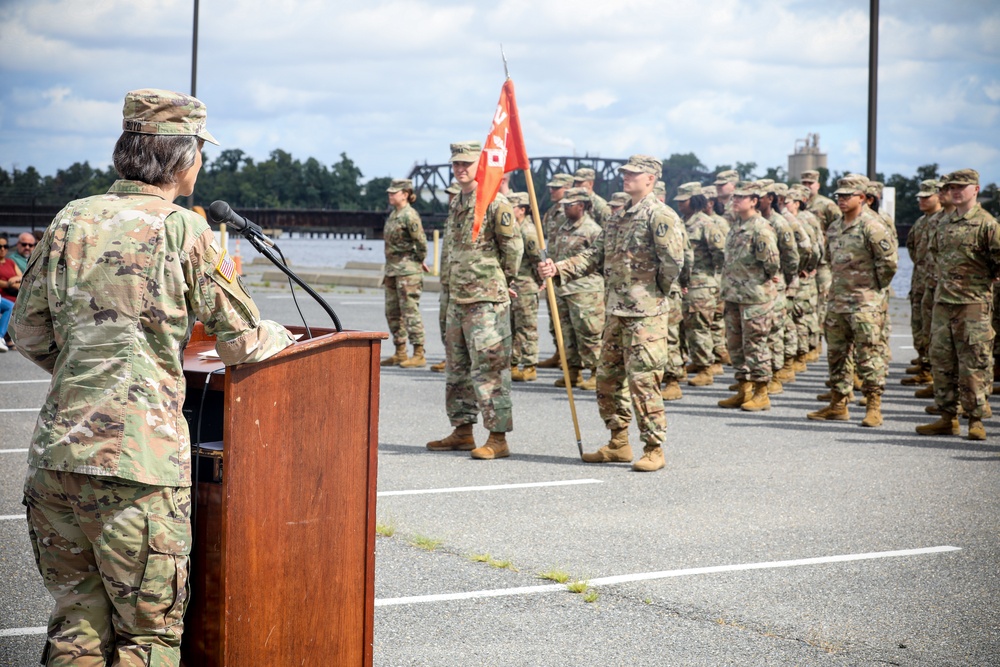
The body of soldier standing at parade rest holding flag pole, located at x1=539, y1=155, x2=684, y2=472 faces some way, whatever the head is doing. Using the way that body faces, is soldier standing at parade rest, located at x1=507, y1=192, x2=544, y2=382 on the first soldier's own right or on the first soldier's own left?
on the first soldier's own right

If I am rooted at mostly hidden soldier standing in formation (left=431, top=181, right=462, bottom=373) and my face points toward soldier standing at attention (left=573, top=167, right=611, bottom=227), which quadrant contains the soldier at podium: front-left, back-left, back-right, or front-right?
back-right

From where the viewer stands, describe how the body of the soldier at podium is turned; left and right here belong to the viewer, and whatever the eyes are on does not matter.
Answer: facing away from the viewer and to the right of the viewer

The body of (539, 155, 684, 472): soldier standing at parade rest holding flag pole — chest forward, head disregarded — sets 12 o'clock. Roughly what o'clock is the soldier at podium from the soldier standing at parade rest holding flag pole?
The soldier at podium is roughly at 11 o'clock from the soldier standing at parade rest holding flag pole.

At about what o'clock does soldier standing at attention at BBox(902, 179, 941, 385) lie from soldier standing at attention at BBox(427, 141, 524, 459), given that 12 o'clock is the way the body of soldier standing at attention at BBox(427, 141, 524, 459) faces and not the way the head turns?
soldier standing at attention at BBox(902, 179, 941, 385) is roughly at 6 o'clock from soldier standing at attention at BBox(427, 141, 524, 459).

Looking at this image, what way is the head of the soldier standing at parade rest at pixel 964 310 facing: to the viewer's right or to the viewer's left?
to the viewer's left

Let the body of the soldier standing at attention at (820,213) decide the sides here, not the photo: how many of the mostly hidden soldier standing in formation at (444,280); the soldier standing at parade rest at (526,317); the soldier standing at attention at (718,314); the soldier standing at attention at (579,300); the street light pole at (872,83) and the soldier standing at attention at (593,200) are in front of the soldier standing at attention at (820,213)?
5

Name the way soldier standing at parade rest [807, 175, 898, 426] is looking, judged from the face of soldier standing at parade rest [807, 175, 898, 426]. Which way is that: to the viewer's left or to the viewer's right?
to the viewer's left
